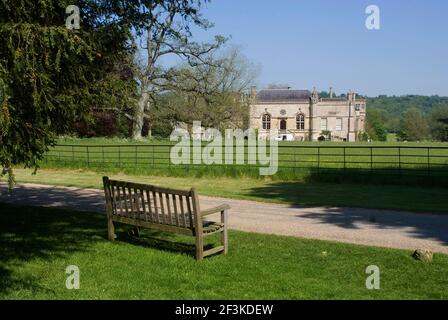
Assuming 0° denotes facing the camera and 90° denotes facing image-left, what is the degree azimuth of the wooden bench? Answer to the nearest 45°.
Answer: approximately 225°
